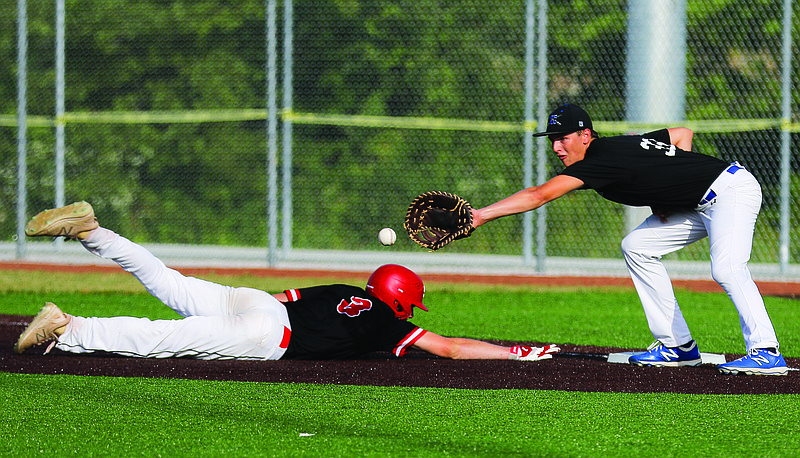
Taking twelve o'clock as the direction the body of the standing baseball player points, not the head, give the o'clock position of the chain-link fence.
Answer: The chain-link fence is roughly at 2 o'clock from the standing baseball player.

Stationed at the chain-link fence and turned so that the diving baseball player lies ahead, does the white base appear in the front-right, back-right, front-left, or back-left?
front-left

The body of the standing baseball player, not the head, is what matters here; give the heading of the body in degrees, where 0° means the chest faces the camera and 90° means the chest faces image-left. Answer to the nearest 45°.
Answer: approximately 90°
